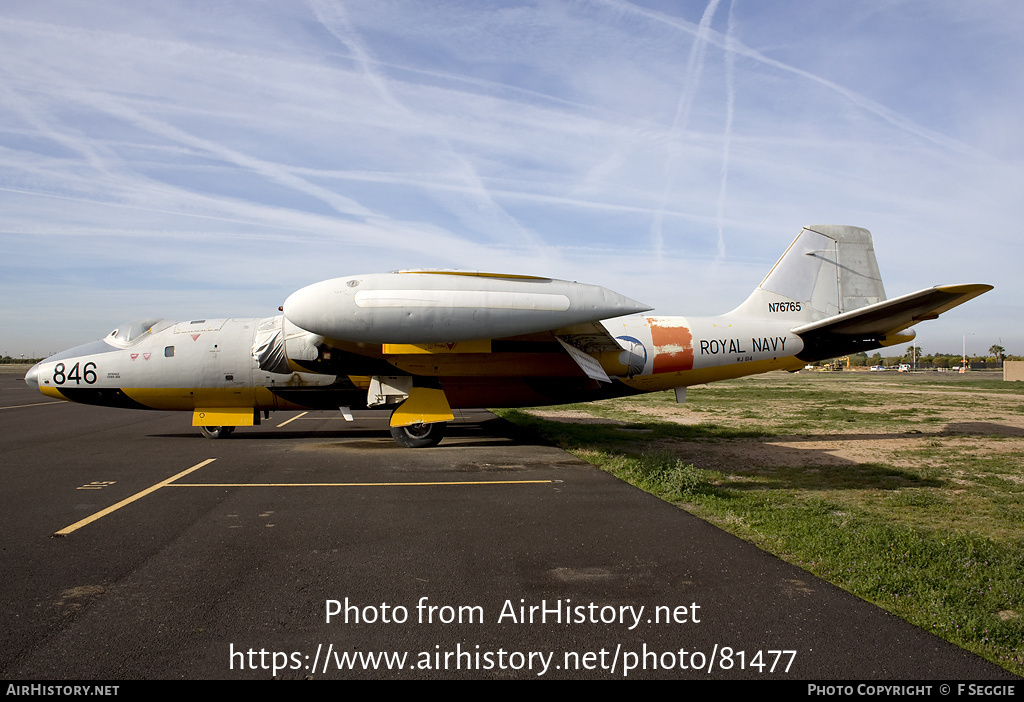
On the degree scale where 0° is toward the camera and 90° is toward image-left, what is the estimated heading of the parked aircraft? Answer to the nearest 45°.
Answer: approximately 90°
